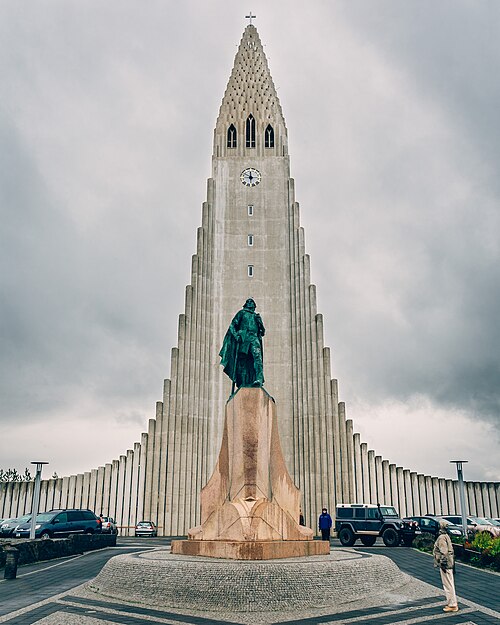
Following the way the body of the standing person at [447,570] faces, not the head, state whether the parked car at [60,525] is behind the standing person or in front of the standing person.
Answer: in front

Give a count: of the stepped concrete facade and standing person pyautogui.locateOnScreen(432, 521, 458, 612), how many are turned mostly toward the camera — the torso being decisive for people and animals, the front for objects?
1

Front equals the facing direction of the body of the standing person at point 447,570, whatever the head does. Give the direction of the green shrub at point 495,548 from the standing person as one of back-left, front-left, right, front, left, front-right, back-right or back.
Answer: right

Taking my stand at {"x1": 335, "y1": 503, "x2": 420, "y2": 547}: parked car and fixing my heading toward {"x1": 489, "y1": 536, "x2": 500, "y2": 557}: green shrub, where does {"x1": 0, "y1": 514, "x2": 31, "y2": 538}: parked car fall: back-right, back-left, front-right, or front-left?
back-right

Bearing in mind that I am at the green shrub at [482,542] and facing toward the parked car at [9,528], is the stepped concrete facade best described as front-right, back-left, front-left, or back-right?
front-right

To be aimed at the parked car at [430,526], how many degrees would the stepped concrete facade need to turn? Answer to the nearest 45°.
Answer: approximately 45° to its left

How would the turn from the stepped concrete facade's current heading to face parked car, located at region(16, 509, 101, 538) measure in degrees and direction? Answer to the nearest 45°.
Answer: approximately 45° to its right

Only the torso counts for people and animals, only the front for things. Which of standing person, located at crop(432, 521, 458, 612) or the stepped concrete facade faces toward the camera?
the stepped concrete facade

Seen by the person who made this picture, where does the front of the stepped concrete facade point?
facing the viewer

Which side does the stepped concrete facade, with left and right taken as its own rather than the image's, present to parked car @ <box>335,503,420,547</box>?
front

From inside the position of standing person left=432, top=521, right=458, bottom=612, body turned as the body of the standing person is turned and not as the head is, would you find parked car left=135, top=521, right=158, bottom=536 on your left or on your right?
on your right

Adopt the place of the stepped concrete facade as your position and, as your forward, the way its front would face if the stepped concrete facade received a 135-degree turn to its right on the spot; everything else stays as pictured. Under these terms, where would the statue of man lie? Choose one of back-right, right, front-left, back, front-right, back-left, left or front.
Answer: back-left

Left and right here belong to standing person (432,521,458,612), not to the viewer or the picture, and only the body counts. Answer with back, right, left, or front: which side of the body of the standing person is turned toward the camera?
left
